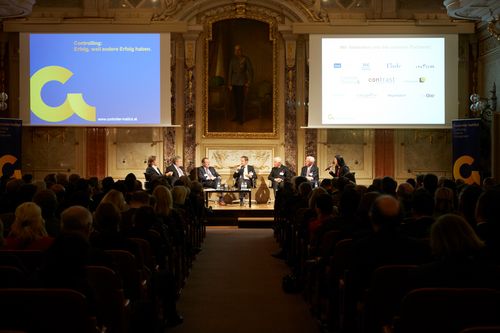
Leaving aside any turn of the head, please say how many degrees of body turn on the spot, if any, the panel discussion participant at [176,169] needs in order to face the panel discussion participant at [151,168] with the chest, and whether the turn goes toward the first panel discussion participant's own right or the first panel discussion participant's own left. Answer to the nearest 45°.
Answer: approximately 90° to the first panel discussion participant's own right

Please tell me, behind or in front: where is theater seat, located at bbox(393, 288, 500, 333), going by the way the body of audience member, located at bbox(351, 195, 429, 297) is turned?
behind

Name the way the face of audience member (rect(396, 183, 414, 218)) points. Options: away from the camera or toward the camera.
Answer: away from the camera

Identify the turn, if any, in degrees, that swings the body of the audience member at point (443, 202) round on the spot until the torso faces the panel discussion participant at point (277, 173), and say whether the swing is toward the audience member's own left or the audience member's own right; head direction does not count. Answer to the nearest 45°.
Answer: approximately 45° to the audience member's own left

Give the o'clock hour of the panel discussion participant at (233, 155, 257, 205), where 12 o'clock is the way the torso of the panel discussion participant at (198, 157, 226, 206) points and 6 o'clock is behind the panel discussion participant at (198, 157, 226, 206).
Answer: the panel discussion participant at (233, 155, 257, 205) is roughly at 10 o'clock from the panel discussion participant at (198, 157, 226, 206).

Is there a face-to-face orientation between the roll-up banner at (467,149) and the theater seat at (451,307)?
yes

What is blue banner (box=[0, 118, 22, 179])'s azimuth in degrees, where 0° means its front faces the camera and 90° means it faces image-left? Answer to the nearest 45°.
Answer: approximately 0°

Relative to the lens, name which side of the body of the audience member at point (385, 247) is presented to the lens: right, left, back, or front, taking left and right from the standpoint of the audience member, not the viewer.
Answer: back

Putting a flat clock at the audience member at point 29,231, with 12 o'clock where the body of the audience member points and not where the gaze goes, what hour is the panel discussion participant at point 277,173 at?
The panel discussion participant is roughly at 1 o'clock from the audience member.

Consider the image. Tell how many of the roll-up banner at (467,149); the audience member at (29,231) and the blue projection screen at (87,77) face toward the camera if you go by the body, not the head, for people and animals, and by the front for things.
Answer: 2

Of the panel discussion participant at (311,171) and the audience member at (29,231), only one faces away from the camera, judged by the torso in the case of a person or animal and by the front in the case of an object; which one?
the audience member

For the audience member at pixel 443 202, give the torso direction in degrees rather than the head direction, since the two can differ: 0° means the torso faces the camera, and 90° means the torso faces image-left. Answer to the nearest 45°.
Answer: approximately 180°

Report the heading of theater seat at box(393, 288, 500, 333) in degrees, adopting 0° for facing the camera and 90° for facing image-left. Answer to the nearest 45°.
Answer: approximately 180°

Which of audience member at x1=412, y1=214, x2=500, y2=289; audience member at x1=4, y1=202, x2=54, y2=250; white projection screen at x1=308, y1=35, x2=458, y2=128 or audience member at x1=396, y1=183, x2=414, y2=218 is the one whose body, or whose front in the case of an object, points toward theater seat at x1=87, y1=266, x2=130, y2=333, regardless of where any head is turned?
the white projection screen
